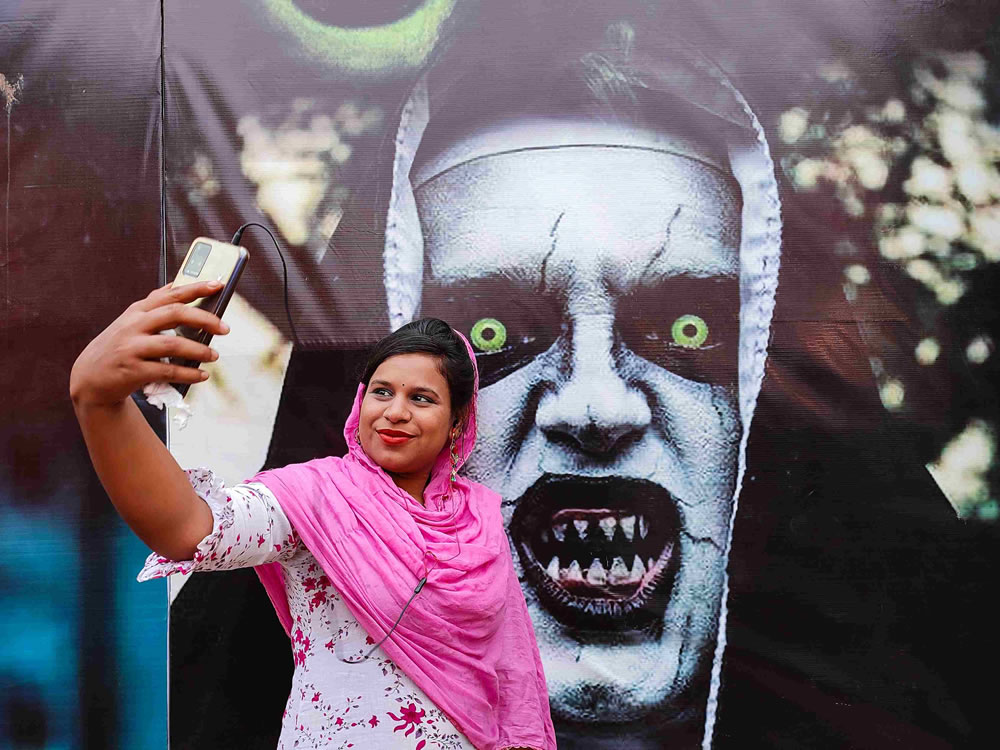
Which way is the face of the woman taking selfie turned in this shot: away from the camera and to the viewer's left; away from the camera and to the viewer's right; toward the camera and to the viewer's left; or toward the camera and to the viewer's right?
toward the camera and to the viewer's left

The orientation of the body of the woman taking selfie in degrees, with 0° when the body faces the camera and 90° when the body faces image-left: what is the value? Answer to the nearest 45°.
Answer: approximately 0°
